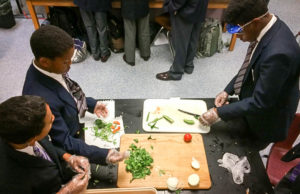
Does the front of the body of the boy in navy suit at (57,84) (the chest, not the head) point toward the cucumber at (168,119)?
yes

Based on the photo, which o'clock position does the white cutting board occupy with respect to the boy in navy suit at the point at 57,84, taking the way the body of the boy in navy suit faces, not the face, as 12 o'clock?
The white cutting board is roughly at 12 o'clock from the boy in navy suit.

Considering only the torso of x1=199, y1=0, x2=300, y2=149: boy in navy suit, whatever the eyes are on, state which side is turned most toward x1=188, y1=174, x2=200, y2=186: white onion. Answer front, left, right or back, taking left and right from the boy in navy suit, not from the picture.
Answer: left

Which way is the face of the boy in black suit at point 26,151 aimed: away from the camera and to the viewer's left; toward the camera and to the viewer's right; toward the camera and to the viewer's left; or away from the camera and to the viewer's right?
away from the camera and to the viewer's right

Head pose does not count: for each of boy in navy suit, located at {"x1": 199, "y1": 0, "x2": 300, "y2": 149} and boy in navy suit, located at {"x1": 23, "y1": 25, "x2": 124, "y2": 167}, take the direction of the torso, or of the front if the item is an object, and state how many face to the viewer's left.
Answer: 1

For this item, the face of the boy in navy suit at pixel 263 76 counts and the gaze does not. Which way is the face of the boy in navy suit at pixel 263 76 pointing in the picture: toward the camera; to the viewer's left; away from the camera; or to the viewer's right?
to the viewer's left

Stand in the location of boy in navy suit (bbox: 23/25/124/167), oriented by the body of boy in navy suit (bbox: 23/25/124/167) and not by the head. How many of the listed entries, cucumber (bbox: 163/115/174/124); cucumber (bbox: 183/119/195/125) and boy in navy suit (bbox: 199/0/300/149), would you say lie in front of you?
3

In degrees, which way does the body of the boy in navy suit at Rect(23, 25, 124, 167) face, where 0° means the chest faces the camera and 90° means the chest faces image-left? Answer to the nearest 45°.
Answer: approximately 270°

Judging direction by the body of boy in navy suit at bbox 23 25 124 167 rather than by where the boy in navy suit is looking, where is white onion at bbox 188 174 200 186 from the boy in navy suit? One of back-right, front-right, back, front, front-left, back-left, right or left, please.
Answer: front-right

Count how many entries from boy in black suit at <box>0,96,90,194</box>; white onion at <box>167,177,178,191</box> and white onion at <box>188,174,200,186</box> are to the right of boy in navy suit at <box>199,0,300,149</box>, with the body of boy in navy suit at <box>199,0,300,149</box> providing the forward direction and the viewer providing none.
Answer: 0

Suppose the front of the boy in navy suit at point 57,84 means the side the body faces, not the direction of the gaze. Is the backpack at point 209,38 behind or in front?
in front

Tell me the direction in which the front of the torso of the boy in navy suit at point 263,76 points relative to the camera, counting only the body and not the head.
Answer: to the viewer's left

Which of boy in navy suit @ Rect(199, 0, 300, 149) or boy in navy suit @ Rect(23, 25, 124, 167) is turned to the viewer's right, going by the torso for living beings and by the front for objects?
boy in navy suit @ Rect(23, 25, 124, 167)

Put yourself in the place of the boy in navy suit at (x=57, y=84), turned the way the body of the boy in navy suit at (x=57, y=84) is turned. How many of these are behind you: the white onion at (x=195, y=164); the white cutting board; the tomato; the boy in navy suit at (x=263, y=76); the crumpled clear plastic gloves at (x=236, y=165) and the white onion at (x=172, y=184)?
0

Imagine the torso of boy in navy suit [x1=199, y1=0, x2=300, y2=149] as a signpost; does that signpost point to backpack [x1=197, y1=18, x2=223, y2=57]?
no
